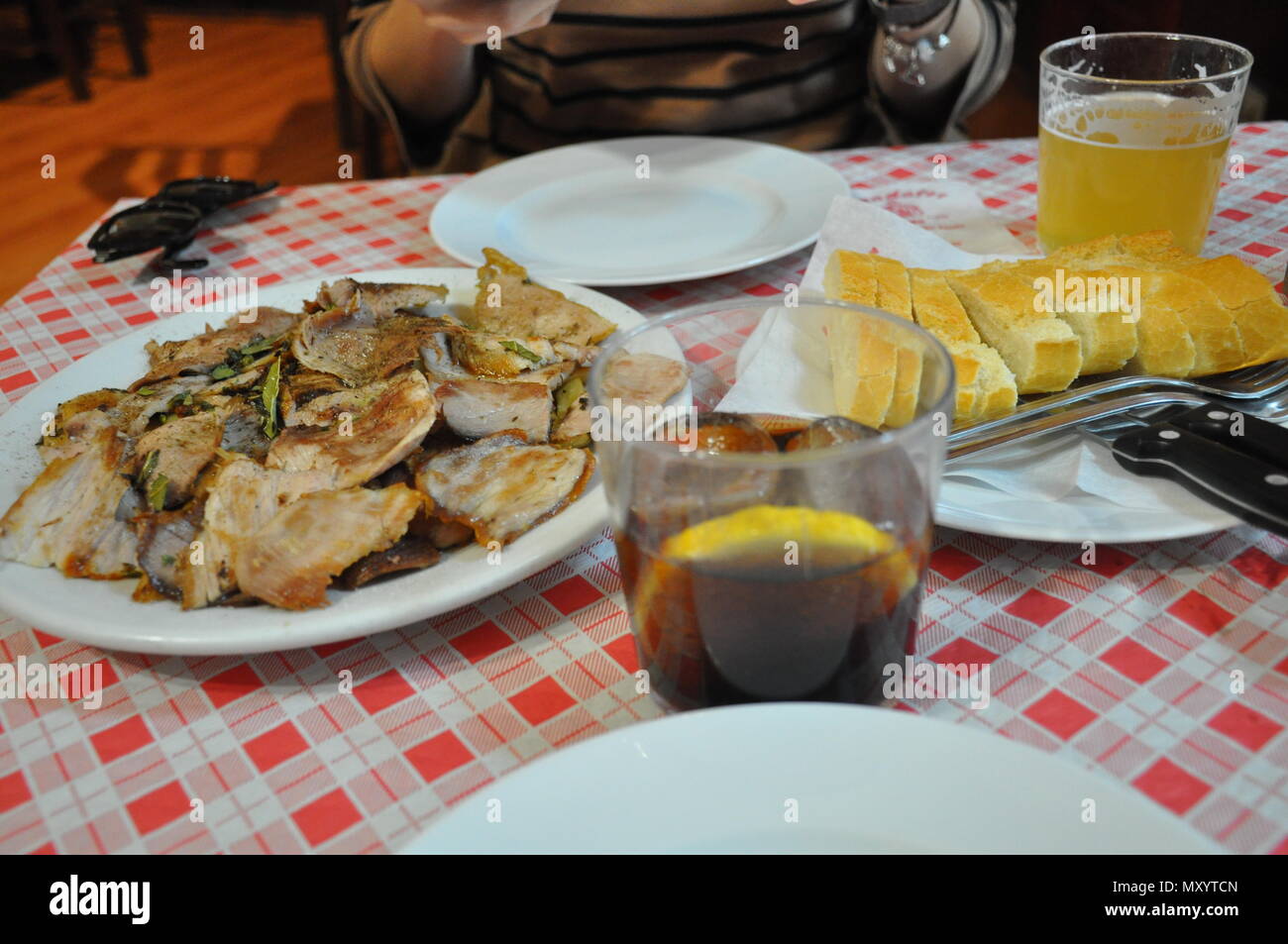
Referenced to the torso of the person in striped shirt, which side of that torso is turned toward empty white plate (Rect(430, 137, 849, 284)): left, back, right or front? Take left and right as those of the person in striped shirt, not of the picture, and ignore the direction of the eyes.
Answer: front

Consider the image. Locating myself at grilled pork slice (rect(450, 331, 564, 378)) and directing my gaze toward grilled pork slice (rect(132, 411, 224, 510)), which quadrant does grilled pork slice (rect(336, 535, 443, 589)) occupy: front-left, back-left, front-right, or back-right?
front-left

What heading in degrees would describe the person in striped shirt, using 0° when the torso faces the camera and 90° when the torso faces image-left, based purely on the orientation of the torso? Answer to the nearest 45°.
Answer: approximately 0°

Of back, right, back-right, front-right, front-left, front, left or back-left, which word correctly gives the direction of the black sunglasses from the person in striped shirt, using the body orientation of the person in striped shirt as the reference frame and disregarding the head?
front-right

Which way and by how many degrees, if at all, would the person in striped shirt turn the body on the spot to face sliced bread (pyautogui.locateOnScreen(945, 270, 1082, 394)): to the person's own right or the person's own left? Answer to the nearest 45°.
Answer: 0° — they already face it

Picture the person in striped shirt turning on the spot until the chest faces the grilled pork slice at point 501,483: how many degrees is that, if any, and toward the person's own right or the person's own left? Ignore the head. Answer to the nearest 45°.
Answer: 0° — they already face it

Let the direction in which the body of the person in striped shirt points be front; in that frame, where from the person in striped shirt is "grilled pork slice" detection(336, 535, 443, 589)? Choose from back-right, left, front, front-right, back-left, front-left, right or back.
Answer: front

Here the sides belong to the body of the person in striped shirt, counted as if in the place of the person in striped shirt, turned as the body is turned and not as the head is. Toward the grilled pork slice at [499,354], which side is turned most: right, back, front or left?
front

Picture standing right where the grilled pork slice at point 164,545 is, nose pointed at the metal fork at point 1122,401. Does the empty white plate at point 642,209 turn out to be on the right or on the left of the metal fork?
left

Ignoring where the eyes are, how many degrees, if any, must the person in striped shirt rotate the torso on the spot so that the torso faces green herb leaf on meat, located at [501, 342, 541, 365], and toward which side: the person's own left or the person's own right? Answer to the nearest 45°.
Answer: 0° — they already face it

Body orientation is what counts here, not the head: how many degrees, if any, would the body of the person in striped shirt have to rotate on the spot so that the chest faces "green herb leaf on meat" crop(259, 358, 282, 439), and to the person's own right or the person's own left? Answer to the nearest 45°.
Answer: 0° — they already face it

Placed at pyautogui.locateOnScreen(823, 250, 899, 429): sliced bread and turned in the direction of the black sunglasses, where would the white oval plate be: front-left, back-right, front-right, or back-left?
front-left

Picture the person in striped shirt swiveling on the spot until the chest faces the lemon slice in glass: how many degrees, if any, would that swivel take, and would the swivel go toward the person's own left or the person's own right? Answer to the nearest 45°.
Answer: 0° — they already face it

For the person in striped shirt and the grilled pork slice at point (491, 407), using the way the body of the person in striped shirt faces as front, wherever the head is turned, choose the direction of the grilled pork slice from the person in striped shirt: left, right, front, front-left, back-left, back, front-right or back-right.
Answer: front
